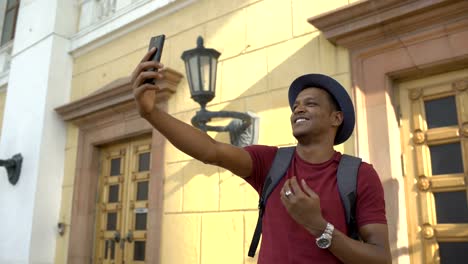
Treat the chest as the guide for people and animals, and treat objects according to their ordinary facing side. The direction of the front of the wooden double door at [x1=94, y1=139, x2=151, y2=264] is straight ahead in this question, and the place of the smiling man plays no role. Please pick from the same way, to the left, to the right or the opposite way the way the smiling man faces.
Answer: the same way

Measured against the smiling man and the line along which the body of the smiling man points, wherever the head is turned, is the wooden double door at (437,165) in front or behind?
behind

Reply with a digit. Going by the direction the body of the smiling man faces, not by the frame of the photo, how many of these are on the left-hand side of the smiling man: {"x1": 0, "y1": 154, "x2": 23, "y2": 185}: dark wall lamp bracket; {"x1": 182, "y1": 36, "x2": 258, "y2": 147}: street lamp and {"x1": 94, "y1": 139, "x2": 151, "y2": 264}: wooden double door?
0

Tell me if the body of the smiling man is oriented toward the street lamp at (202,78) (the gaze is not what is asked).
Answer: no

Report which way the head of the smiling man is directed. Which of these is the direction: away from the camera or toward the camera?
toward the camera

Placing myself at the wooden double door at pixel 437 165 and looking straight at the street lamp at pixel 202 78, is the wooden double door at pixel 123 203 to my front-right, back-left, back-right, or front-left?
front-right

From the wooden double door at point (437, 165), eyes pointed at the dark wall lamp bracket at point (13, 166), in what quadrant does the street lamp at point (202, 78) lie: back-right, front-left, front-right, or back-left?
front-left

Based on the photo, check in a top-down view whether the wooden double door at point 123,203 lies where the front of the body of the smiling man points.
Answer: no

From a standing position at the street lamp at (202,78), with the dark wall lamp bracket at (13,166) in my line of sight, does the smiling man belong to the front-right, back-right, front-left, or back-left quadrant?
back-left

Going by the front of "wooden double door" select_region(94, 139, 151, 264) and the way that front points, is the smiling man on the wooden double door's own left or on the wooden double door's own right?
on the wooden double door's own left

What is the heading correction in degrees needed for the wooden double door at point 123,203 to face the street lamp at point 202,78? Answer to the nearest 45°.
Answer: approximately 45° to its left

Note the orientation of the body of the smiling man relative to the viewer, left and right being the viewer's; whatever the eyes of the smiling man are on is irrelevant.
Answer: facing the viewer and to the left of the viewer

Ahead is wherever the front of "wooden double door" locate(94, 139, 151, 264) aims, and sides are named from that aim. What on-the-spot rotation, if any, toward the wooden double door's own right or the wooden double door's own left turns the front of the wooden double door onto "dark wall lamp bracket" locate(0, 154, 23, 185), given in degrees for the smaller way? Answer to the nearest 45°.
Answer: approximately 90° to the wooden double door's own right

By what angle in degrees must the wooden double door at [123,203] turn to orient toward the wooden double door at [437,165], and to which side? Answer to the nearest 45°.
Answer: approximately 90° to its left

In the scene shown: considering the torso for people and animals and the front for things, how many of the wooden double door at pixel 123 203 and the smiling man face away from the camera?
0

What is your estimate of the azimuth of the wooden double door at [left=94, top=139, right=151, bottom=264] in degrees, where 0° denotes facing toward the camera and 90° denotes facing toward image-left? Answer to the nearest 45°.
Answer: approximately 45°

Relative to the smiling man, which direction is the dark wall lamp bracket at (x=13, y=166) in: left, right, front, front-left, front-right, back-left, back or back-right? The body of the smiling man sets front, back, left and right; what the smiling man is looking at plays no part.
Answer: right
